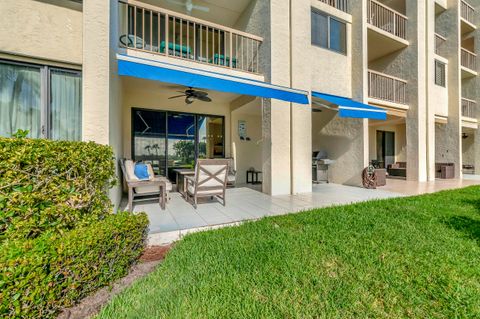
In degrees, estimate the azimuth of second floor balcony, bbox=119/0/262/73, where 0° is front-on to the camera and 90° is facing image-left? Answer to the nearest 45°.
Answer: approximately 315°

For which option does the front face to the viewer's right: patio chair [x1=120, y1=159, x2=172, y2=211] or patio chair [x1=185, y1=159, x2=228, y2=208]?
patio chair [x1=120, y1=159, x2=172, y2=211]

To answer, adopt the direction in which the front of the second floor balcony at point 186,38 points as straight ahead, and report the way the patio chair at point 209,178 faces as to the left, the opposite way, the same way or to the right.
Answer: the opposite way

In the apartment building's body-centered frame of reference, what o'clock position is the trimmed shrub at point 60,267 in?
The trimmed shrub is roughly at 2 o'clock from the apartment building.

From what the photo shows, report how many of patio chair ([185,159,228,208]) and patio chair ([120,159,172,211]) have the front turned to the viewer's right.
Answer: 1

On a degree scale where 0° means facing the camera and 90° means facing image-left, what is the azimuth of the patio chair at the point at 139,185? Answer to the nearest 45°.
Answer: approximately 270°

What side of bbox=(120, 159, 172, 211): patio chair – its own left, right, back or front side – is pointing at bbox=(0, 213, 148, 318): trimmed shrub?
right

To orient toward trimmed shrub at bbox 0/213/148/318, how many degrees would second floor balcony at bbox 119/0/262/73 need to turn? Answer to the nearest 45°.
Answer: approximately 45° to its right

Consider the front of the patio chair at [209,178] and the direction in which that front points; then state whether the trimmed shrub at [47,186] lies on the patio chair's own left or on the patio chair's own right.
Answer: on the patio chair's own left
